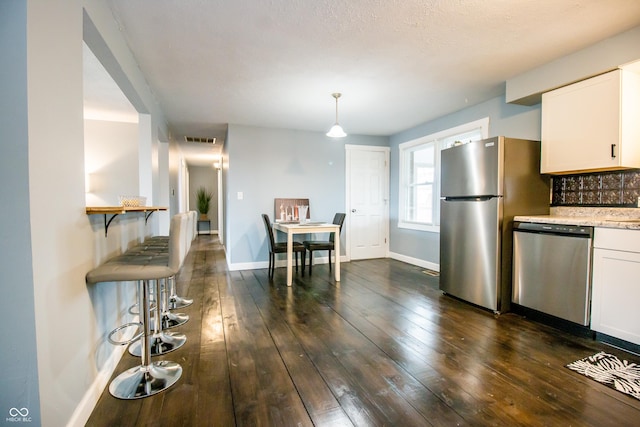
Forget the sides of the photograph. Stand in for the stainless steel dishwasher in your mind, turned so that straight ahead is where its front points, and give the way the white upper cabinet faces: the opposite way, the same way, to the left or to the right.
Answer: the same way

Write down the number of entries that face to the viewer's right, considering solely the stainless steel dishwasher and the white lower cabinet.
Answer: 0

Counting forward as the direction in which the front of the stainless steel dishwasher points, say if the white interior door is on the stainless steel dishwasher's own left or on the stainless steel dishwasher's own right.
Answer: on the stainless steel dishwasher's own right

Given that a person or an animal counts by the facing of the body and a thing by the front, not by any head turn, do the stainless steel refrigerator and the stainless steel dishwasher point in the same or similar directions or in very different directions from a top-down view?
same or similar directions

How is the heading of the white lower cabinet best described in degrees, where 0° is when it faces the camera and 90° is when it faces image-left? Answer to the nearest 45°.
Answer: approximately 45°

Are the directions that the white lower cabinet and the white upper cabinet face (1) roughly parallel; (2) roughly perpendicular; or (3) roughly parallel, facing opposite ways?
roughly parallel

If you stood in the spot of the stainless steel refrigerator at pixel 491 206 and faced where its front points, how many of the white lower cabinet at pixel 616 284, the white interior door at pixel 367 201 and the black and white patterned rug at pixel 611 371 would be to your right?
1

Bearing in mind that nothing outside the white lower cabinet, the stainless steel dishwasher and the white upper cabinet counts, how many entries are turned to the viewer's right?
0

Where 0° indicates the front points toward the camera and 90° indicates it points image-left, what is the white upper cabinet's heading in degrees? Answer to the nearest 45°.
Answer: approximately 45°

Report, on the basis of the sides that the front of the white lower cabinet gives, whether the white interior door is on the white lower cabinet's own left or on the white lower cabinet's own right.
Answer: on the white lower cabinet's own right

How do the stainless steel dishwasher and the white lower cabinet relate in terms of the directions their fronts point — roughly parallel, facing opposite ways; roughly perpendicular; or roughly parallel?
roughly parallel

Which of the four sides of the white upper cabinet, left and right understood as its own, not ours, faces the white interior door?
right

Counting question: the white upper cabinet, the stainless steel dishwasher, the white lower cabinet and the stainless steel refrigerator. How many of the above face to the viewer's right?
0
